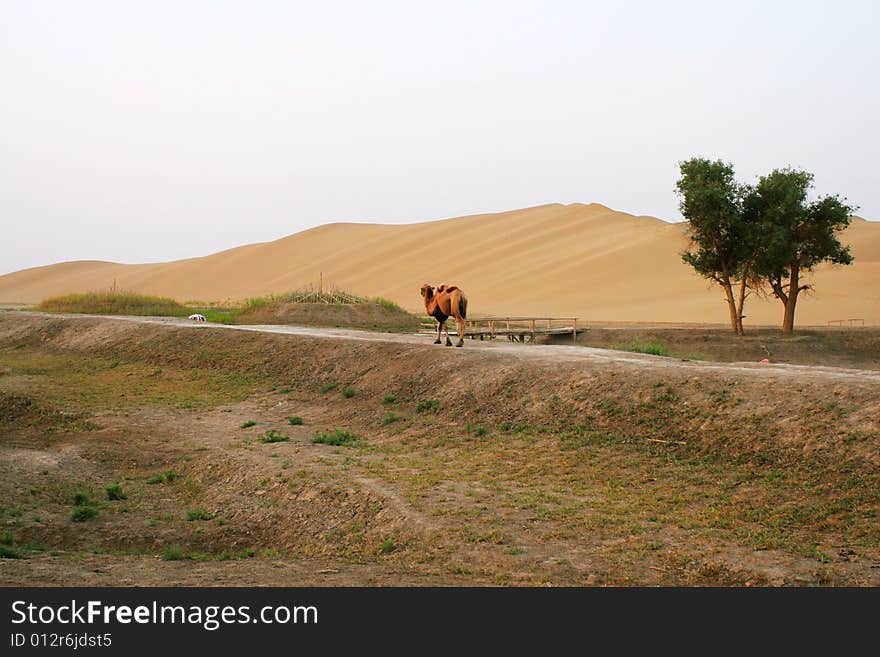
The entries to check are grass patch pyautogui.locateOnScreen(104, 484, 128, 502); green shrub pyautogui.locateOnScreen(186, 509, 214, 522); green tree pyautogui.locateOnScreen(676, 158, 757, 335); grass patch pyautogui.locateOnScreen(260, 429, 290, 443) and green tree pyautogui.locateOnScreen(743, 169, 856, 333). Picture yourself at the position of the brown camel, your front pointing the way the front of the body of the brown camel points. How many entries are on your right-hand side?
2

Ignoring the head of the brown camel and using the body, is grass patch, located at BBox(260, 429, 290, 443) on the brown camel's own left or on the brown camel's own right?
on the brown camel's own left

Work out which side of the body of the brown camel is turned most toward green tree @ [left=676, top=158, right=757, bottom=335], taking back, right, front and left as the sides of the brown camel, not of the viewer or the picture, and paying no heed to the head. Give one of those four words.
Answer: right

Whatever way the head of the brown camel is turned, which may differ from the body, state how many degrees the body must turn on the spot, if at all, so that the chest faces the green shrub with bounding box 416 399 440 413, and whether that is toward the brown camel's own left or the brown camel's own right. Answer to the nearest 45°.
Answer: approximately 135° to the brown camel's own left

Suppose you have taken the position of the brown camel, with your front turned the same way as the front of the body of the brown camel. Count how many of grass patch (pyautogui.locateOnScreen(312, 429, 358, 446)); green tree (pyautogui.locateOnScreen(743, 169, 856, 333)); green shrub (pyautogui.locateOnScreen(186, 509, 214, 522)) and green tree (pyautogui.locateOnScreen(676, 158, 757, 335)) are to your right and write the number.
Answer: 2

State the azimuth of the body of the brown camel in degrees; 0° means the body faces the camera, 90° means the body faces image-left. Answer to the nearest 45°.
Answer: approximately 135°

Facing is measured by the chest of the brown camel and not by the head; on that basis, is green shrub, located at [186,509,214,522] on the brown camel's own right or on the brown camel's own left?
on the brown camel's own left

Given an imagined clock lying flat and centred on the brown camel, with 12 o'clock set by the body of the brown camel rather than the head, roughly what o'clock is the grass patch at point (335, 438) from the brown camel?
The grass patch is roughly at 8 o'clock from the brown camel.

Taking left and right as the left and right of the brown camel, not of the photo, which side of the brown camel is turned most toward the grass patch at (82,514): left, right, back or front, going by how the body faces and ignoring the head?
left

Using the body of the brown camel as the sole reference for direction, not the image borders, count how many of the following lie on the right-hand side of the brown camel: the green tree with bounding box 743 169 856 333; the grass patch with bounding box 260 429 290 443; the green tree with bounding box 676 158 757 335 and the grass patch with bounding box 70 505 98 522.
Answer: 2
